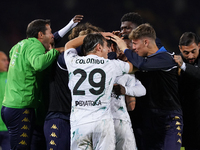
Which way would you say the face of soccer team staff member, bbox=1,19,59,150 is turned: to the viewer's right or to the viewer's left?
to the viewer's right

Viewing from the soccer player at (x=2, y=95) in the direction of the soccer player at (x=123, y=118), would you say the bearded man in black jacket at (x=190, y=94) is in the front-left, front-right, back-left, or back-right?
front-left

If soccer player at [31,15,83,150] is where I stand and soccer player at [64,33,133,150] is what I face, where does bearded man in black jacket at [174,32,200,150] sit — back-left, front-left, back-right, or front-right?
front-left

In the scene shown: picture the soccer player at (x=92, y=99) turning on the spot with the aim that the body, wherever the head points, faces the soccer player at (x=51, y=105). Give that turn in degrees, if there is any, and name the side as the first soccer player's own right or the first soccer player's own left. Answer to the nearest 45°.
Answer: approximately 45° to the first soccer player's own left

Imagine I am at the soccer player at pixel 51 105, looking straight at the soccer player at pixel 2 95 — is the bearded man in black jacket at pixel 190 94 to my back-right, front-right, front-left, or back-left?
back-right

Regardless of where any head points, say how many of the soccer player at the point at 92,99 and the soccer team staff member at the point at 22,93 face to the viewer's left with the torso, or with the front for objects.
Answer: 0

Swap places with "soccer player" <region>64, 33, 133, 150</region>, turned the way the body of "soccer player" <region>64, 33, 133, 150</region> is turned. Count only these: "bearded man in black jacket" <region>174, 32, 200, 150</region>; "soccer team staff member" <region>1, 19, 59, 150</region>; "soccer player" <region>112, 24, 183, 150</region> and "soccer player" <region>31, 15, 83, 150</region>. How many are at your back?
0

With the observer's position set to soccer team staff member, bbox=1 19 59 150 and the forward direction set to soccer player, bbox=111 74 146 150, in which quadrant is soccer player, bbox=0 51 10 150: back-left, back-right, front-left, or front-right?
back-left

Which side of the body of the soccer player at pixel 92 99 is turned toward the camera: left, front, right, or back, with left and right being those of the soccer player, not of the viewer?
back

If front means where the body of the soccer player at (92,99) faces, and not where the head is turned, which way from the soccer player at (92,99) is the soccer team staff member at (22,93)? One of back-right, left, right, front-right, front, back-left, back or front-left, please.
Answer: front-left

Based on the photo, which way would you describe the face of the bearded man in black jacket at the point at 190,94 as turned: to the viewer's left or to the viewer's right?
to the viewer's left

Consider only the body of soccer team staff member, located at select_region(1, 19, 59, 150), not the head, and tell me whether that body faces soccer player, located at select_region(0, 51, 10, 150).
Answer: no

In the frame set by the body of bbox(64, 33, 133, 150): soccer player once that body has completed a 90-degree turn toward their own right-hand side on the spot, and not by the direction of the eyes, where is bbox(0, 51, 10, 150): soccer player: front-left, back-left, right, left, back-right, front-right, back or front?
back-left
